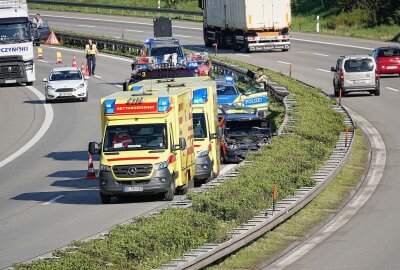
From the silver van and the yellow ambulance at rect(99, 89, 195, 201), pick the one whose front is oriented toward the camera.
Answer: the yellow ambulance

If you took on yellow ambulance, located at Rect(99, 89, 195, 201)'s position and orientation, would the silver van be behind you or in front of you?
behind

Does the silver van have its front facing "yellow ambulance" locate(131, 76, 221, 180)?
no

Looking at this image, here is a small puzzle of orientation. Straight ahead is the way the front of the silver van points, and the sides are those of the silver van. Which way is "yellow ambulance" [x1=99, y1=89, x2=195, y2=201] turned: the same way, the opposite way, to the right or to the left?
the opposite way

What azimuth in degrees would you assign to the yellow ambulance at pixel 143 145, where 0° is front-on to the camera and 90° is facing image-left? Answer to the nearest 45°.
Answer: approximately 0°

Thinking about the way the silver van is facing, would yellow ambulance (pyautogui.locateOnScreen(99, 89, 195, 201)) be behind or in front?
behind
